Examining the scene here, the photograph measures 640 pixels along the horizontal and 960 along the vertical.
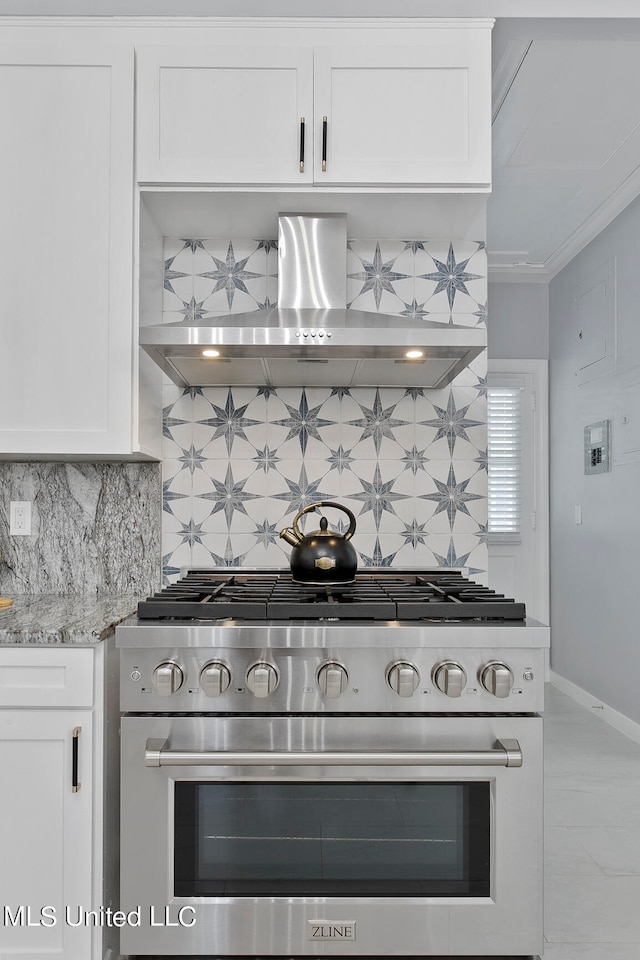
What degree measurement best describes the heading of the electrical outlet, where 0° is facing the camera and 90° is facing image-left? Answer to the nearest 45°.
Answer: approximately 0°

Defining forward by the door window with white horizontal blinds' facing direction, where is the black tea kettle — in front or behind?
in front

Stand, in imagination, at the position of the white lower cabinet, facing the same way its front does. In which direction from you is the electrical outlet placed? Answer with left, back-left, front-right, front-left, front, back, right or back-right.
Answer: back
